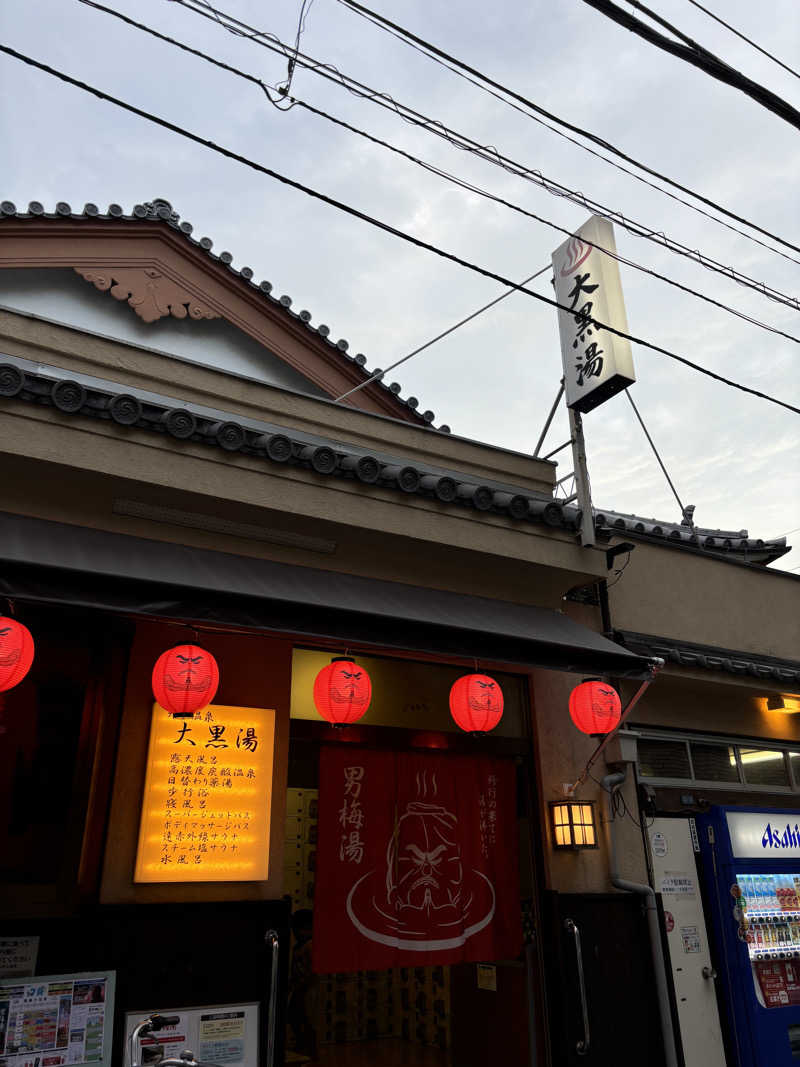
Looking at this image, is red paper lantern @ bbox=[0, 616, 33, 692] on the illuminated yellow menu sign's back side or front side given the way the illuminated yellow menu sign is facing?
on the front side

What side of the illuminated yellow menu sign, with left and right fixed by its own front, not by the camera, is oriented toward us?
front

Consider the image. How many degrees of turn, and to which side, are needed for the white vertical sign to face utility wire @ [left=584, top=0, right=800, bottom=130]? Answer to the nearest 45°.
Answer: approximately 45° to its left

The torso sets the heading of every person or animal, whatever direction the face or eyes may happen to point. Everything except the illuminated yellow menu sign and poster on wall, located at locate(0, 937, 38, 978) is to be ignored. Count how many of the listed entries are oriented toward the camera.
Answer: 2

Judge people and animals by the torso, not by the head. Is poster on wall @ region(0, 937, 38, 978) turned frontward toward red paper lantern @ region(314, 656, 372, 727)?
no

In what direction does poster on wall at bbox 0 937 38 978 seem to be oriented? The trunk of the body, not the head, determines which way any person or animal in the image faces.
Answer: toward the camera

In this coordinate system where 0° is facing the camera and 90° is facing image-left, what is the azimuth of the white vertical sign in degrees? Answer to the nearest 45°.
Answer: approximately 45°

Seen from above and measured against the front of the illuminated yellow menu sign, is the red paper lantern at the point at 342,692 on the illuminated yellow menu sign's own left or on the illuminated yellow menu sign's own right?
on the illuminated yellow menu sign's own left

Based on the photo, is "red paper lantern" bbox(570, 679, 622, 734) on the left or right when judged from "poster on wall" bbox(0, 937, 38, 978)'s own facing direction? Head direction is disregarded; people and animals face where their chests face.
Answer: on its left

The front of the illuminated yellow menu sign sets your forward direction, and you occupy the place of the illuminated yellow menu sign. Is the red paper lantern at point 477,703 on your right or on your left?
on your left

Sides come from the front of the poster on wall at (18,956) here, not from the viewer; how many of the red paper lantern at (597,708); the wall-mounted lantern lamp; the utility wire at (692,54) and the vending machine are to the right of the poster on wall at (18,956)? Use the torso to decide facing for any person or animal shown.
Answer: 0

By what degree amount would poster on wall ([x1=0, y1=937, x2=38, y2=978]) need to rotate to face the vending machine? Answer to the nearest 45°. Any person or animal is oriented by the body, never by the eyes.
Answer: approximately 90° to its left

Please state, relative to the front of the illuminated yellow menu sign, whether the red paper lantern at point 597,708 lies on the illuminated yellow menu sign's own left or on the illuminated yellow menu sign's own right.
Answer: on the illuminated yellow menu sign's own left

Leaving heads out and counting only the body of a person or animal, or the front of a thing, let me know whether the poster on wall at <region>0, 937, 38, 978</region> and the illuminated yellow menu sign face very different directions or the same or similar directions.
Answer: same or similar directions
